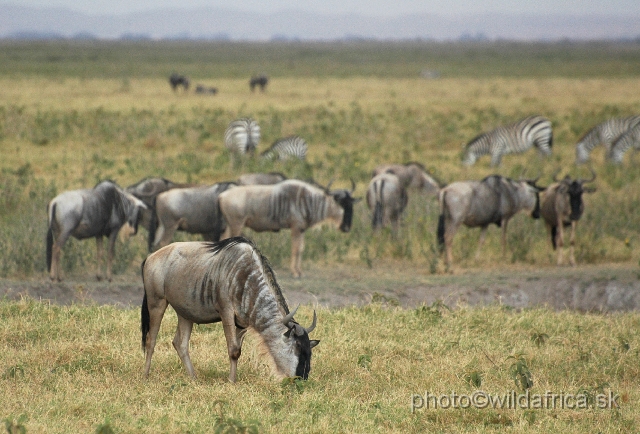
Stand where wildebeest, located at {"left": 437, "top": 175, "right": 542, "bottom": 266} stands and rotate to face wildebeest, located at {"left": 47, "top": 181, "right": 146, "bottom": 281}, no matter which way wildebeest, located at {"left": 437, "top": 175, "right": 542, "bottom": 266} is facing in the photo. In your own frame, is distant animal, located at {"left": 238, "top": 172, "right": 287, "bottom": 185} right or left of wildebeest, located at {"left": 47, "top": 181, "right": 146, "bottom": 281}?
right

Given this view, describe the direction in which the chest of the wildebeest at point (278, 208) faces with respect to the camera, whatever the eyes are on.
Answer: to the viewer's right

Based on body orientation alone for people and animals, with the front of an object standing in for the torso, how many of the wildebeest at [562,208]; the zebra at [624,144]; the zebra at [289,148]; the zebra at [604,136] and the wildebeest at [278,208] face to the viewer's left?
3

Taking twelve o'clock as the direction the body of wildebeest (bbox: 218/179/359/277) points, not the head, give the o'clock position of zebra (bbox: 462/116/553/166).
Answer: The zebra is roughly at 10 o'clock from the wildebeest.

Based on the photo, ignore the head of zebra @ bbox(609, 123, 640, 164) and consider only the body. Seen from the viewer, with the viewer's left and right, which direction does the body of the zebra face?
facing to the left of the viewer

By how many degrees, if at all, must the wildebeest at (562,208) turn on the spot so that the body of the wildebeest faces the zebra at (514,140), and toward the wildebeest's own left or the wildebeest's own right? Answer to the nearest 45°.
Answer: approximately 135° to the wildebeest's own left

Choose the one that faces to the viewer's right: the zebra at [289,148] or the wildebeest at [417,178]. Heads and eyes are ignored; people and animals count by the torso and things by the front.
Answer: the wildebeest

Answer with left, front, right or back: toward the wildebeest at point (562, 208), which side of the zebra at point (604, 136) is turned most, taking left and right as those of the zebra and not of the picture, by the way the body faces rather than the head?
left

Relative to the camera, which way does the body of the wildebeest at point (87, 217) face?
to the viewer's right

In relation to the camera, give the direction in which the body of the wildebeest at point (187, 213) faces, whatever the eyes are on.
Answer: to the viewer's right

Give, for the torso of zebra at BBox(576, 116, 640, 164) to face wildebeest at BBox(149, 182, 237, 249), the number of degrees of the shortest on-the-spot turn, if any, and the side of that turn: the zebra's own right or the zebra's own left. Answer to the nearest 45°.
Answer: approximately 90° to the zebra's own left
